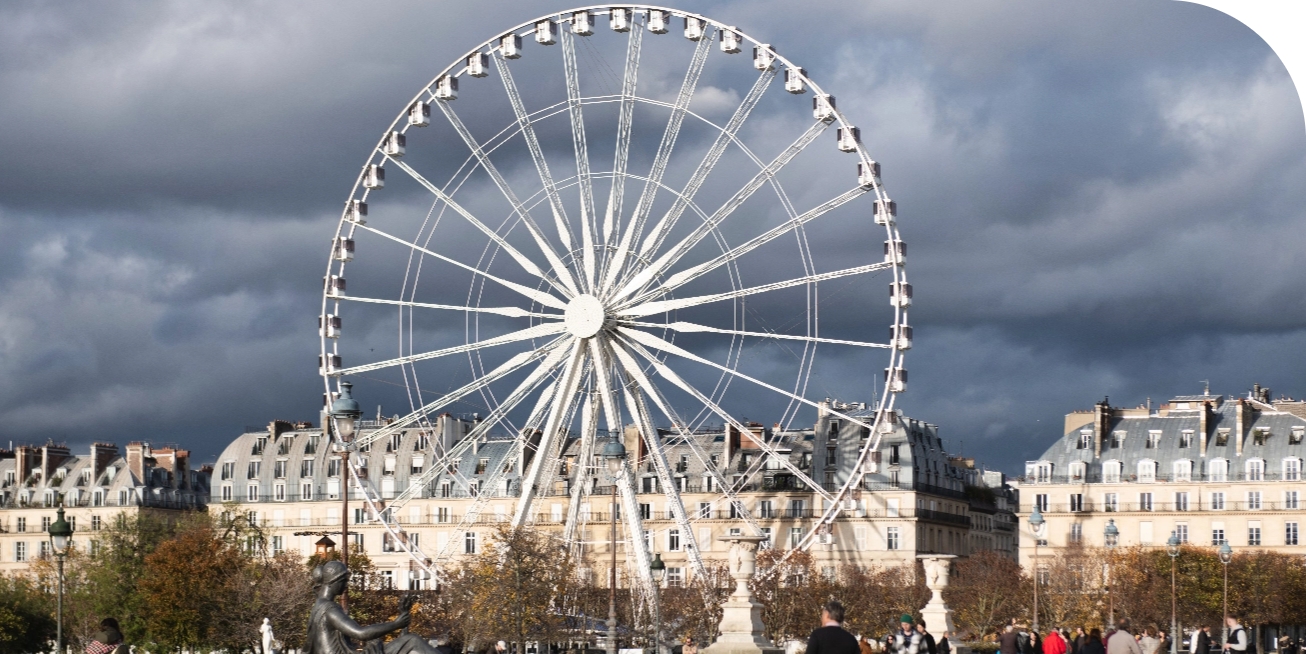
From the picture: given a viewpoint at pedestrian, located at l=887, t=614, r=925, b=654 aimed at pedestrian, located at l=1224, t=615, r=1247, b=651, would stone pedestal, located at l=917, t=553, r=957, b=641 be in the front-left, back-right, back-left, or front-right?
front-left

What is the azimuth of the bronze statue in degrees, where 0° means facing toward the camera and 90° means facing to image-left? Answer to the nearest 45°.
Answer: approximately 270°

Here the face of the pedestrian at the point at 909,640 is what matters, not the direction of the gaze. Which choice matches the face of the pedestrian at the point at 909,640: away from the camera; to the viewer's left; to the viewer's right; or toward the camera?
toward the camera

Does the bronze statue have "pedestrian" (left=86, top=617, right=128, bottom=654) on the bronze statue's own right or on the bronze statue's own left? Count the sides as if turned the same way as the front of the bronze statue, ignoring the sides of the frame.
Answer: on the bronze statue's own left

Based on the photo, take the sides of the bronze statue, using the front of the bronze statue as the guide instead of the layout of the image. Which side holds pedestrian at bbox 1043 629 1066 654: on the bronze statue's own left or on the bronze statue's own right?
on the bronze statue's own left

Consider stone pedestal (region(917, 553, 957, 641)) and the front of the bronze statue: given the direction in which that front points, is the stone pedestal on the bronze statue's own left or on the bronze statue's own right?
on the bronze statue's own left

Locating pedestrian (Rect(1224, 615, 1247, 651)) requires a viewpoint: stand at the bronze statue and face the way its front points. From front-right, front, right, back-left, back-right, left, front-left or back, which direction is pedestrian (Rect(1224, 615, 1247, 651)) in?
front-left

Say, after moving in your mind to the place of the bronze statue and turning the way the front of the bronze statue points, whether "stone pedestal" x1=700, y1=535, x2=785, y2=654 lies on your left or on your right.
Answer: on your left
